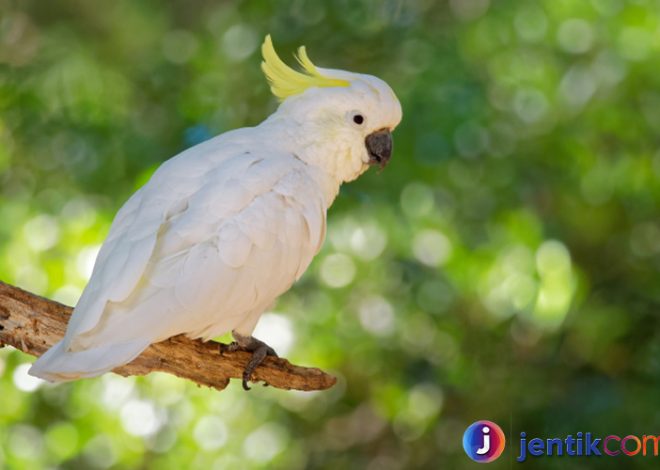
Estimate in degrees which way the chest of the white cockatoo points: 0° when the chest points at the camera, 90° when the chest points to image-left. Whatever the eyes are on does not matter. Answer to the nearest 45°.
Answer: approximately 270°
